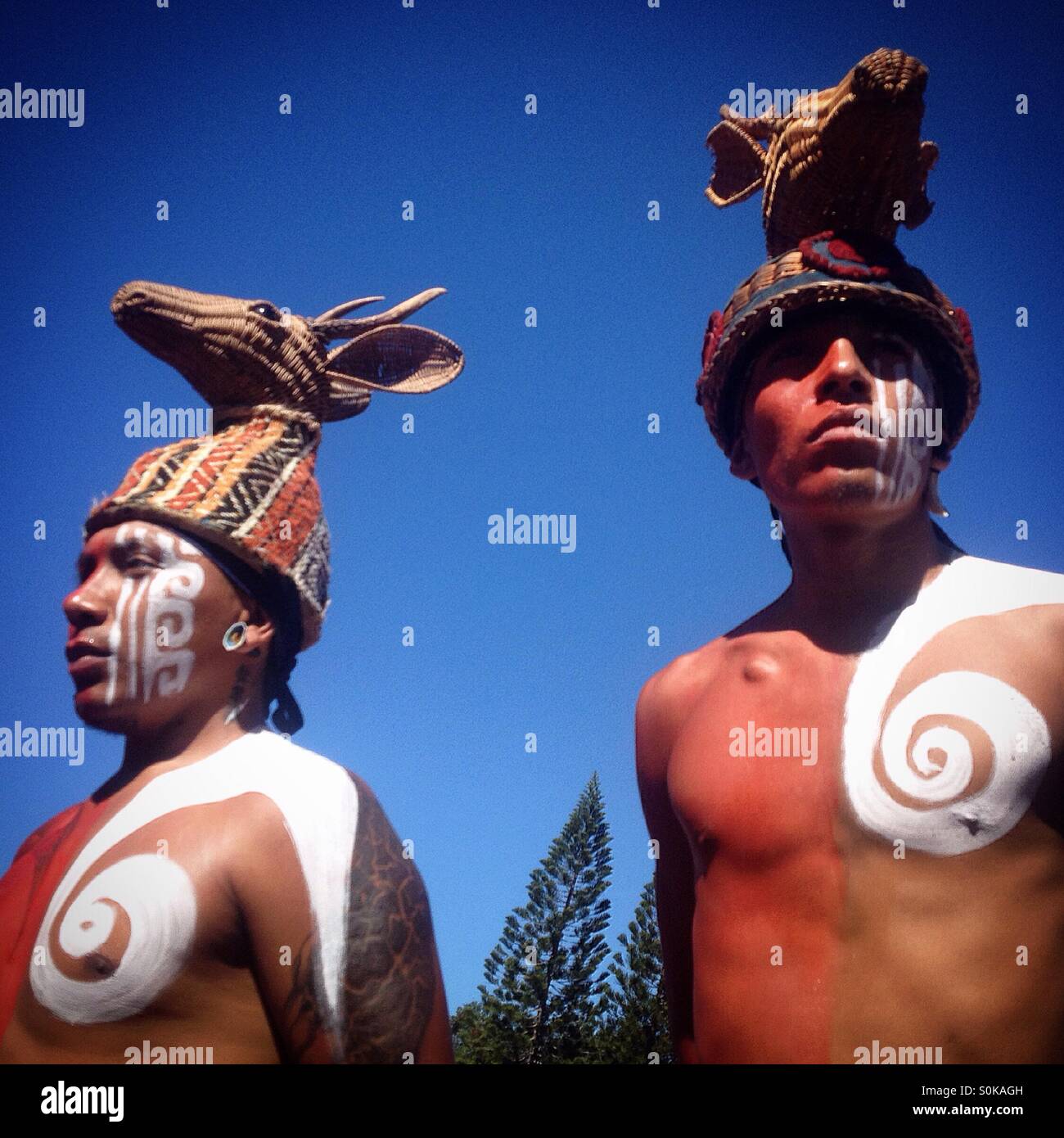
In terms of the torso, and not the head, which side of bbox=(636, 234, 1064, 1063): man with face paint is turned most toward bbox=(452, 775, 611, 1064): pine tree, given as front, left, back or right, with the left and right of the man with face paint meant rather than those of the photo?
back

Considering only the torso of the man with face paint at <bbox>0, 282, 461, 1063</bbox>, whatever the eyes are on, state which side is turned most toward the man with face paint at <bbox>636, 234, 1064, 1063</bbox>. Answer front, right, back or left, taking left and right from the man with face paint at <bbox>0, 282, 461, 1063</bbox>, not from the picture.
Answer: left

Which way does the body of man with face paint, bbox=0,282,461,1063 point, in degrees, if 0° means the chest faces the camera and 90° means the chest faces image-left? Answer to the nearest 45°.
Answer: approximately 45°

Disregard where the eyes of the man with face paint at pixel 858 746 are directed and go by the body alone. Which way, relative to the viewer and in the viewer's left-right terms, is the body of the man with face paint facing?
facing the viewer

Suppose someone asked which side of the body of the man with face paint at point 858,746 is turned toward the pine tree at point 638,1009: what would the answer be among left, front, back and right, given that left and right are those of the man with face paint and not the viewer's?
back

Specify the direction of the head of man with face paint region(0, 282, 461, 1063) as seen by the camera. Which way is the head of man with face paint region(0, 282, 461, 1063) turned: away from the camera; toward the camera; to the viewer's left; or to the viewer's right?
to the viewer's left
